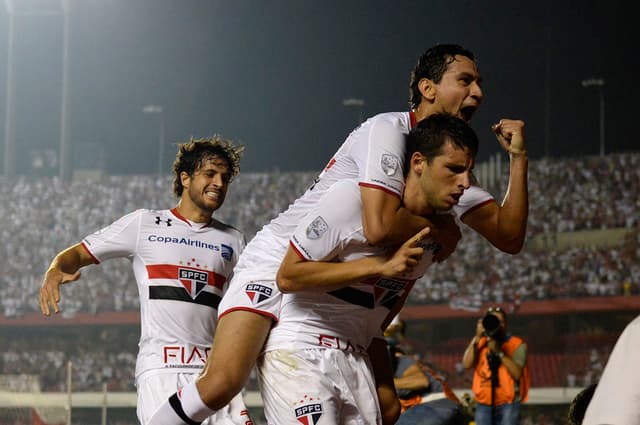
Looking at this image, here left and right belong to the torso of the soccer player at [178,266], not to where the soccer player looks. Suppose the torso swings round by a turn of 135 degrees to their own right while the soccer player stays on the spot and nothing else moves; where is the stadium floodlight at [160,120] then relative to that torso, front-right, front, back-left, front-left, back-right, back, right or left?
right

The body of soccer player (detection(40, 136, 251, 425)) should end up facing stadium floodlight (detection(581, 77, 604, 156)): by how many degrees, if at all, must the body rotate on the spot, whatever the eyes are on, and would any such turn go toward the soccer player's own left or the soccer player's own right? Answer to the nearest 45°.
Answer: approximately 90° to the soccer player's own left

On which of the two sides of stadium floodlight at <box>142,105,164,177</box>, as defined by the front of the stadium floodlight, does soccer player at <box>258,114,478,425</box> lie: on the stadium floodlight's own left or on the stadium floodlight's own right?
on the stadium floodlight's own left
